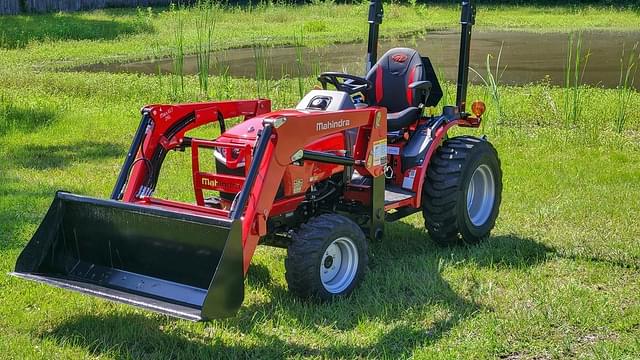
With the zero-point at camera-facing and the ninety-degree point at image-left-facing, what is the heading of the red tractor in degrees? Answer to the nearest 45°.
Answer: approximately 45°
